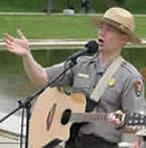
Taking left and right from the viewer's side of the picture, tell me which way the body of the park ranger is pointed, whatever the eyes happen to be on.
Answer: facing the viewer and to the left of the viewer

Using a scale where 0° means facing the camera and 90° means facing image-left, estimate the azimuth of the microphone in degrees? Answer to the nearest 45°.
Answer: approximately 270°
